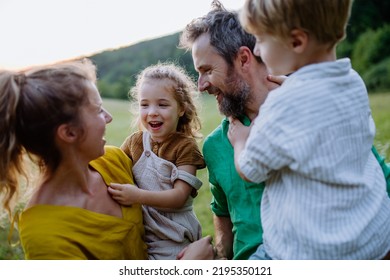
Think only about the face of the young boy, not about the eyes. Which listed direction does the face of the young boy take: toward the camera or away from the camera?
away from the camera

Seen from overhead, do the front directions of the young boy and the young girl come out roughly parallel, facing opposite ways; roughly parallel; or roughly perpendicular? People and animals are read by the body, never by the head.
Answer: roughly perpendicular

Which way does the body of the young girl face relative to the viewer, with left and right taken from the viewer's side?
facing the viewer and to the left of the viewer

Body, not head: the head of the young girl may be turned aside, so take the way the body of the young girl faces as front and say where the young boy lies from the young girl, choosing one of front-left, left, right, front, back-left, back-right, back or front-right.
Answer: left

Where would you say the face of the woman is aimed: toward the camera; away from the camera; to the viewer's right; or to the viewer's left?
to the viewer's right

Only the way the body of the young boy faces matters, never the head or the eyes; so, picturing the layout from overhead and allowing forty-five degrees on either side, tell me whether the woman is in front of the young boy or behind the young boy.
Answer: in front

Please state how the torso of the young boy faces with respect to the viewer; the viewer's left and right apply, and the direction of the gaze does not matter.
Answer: facing away from the viewer and to the left of the viewer
